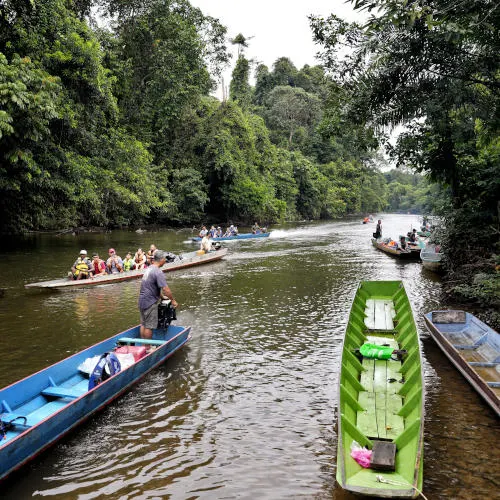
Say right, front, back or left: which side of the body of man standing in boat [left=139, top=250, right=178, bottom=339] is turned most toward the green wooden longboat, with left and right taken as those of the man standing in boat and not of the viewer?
right

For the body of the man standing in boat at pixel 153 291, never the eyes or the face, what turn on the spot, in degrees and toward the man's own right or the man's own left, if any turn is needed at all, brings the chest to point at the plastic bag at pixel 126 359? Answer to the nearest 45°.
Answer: approximately 180°

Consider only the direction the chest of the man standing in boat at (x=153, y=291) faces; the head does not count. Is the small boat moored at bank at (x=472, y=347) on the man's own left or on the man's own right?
on the man's own right

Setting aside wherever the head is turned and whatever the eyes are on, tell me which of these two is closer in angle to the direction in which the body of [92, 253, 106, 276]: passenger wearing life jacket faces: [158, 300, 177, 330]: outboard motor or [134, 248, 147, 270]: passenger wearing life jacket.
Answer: the outboard motor

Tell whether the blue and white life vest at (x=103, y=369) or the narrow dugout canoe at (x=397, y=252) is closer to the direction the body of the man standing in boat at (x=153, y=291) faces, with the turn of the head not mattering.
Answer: the narrow dugout canoe
